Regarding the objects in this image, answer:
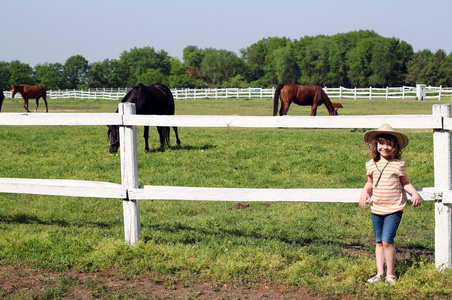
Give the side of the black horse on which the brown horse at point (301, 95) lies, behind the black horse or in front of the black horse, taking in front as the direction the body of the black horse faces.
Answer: behind

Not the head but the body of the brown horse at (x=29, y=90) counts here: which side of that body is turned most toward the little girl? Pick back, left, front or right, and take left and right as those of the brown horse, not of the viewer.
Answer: left

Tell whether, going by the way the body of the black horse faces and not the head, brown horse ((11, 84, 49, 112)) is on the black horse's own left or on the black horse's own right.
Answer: on the black horse's own right

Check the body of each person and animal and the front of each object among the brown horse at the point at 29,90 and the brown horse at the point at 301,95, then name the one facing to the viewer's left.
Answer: the brown horse at the point at 29,90

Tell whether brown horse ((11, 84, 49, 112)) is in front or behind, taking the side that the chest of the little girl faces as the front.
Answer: behind

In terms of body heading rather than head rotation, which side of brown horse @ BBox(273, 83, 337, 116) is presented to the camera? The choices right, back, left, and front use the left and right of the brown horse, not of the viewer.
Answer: right

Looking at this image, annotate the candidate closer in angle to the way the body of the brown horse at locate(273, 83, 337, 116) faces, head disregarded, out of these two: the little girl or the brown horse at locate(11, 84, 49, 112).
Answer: the little girl

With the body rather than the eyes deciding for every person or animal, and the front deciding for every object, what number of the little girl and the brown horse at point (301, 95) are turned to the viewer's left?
0

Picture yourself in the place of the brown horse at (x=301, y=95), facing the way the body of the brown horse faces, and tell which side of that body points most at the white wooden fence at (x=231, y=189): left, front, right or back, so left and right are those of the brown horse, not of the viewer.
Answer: right

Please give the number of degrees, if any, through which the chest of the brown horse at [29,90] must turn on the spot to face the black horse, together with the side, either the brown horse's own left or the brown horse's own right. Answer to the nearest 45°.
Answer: approximately 90° to the brown horse's own left

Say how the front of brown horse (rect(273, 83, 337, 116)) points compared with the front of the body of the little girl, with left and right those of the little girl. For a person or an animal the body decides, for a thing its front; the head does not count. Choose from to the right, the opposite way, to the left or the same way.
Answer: to the left

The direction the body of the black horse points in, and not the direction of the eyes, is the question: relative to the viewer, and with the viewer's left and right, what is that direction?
facing the viewer and to the left of the viewer

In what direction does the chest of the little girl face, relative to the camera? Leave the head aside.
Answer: toward the camera

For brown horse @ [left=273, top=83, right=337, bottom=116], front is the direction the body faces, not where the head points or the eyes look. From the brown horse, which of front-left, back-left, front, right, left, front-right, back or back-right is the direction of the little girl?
right
